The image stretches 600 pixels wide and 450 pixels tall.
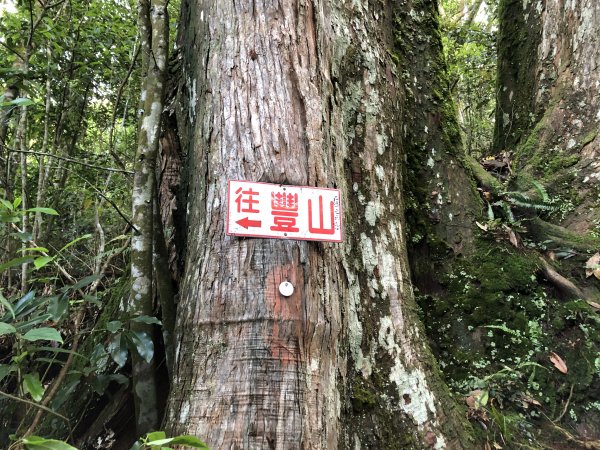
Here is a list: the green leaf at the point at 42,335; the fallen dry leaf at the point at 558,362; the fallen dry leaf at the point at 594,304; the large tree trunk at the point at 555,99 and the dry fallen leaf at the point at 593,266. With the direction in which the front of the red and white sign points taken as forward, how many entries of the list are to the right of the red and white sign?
1

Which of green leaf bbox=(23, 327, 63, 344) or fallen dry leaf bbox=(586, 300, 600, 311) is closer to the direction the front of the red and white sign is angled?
the green leaf

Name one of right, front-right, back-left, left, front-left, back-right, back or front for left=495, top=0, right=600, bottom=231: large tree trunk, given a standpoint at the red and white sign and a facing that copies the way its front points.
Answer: back-left

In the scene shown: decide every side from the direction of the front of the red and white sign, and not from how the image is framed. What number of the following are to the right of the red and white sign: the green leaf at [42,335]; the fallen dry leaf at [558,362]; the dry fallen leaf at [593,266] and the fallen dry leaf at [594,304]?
1

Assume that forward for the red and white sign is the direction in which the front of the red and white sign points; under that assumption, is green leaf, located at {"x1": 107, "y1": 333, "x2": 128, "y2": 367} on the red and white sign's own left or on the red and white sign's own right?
on the red and white sign's own right

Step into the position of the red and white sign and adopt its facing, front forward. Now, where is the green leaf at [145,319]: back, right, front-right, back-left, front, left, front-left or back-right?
back-right

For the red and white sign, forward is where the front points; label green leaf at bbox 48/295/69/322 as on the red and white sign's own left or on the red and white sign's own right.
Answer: on the red and white sign's own right

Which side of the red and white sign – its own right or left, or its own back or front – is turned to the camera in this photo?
front

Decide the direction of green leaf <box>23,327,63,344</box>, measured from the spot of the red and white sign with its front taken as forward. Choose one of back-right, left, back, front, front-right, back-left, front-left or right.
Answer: right

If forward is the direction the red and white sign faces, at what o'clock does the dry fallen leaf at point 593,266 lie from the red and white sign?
The dry fallen leaf is roughly at 8 o'clock from the red and white sign.
